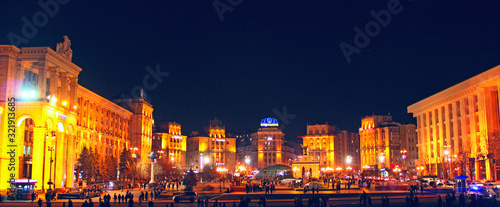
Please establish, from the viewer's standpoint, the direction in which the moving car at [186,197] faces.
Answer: facing to the left of the viewer
